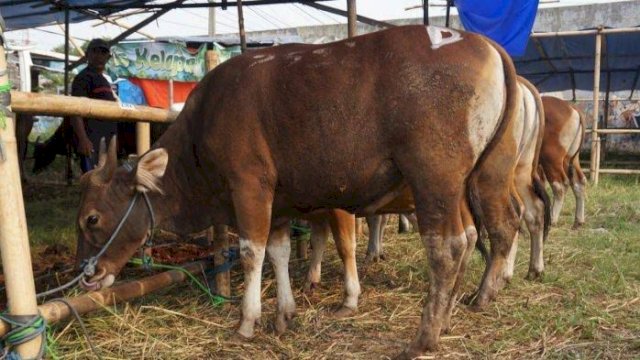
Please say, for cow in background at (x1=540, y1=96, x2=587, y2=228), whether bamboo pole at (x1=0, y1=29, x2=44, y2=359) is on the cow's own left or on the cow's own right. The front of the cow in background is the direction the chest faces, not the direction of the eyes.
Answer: on the cow's own left

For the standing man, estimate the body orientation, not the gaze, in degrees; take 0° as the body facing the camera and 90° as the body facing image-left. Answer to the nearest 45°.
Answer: approximately 315°

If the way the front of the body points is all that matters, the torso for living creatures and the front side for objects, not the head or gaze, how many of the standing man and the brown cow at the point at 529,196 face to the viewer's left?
1

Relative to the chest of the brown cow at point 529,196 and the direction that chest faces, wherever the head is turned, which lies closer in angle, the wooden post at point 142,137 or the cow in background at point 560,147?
the wooden post

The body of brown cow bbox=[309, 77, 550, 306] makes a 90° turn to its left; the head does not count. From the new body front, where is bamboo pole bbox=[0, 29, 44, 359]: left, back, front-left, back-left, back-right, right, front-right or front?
front-right

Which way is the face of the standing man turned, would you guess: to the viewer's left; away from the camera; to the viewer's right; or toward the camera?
toward the camera

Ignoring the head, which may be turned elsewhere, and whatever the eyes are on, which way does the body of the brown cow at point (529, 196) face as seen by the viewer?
to the viewer's left

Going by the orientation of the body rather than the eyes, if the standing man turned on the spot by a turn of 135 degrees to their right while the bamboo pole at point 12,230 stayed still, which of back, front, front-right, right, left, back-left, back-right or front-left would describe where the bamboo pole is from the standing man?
left

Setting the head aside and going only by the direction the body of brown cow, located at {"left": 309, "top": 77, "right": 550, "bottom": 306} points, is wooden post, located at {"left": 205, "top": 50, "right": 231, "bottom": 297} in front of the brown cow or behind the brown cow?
in front

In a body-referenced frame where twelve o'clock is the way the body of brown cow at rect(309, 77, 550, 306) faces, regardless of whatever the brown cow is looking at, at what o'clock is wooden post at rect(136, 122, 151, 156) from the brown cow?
The wooden post is roughly at 11 o'clock from the brown cow.

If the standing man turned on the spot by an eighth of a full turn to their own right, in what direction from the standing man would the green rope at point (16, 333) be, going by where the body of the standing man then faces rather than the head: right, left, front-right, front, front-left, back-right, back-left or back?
front

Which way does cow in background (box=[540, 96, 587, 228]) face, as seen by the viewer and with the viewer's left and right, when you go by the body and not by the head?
facing away from the viewer and to the left of the viewer

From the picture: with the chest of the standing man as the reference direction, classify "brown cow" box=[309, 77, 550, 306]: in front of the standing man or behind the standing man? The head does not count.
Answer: in front

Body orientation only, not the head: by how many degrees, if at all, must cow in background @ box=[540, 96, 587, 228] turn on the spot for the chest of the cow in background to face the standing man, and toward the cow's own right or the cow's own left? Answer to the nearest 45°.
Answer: approximately 90° to the cow's own left

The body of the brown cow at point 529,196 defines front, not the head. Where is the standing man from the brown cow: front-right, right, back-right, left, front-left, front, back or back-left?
front
